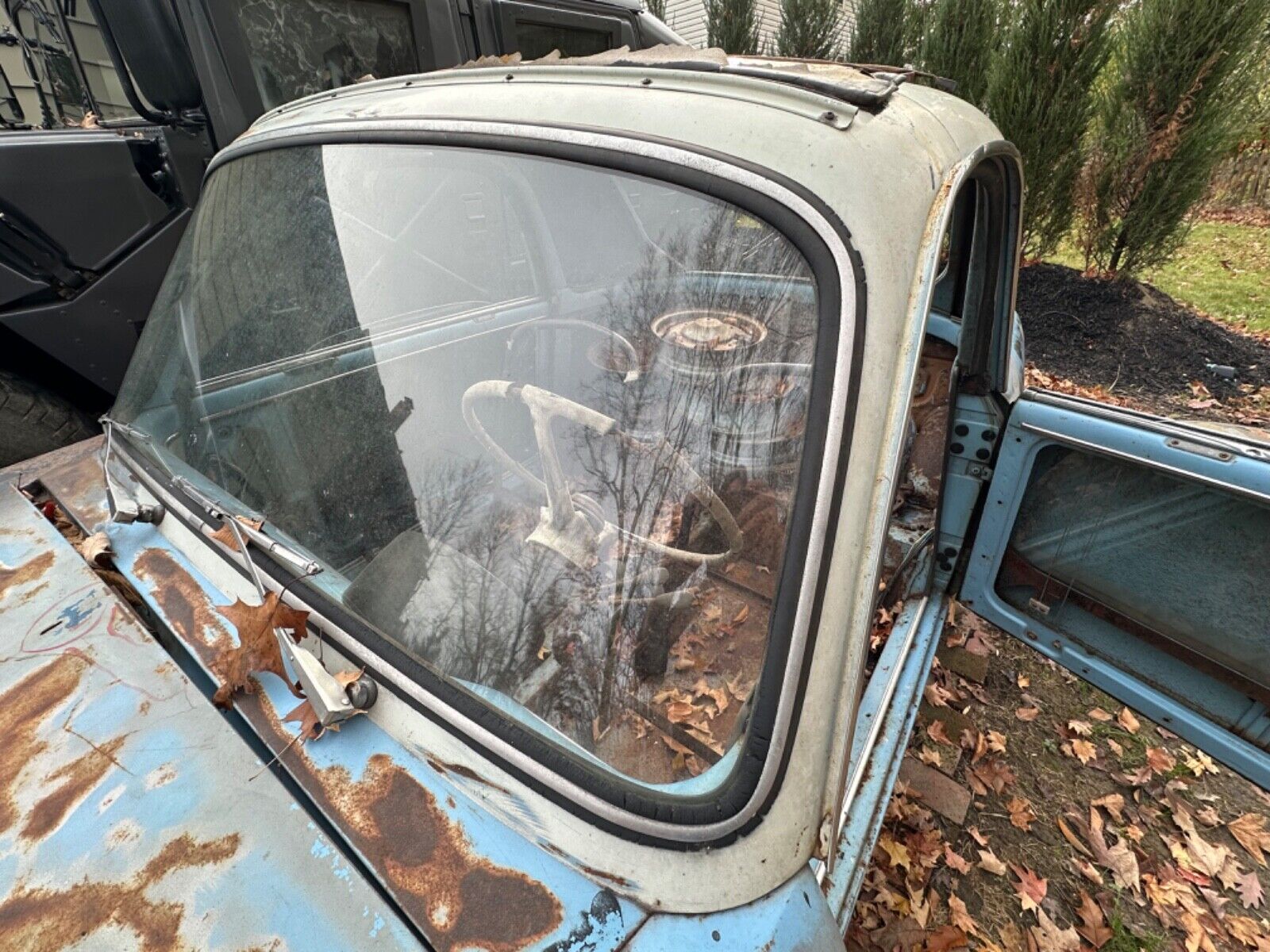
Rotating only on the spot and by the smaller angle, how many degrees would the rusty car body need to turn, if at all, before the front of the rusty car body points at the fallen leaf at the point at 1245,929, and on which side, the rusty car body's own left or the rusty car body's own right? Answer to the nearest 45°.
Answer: approximately 135° to the rusty car body's own left

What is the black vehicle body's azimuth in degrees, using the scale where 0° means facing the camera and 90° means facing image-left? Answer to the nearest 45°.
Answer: approximately 45°

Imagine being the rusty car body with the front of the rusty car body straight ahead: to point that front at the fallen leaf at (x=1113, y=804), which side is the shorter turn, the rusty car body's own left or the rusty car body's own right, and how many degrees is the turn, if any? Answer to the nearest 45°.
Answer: approximately 135° to the rusty car body's own left

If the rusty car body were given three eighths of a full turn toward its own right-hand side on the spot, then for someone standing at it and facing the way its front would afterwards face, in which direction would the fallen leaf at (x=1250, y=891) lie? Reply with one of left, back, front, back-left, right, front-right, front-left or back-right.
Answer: right

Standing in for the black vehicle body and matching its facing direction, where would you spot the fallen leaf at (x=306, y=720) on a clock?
The fallen leaf is roughly at 10 o'clock from the black vehicle body.

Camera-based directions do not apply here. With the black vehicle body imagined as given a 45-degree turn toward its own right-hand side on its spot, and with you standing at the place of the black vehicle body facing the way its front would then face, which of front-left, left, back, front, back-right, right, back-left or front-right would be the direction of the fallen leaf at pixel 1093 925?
back-left

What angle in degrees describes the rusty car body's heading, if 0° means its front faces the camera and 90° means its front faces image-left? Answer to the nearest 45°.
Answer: approximately 45°
